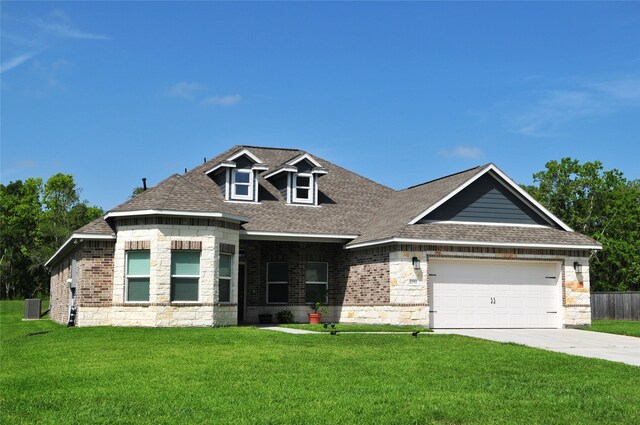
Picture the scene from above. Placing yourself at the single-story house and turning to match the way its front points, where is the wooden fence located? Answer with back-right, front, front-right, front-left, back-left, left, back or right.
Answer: back-left

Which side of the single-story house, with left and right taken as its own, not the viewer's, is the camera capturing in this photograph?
front

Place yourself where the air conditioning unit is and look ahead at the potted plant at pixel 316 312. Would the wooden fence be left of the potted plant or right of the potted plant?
left

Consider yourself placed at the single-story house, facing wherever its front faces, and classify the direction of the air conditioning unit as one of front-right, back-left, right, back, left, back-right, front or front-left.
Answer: back-right
